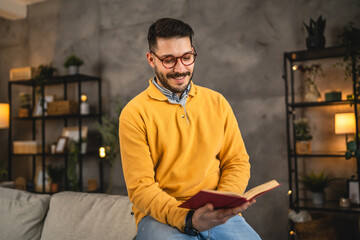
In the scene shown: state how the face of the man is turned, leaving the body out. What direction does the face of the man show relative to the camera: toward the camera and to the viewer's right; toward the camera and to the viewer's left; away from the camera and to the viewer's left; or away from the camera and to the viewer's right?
toward the camera and to the viewer's right

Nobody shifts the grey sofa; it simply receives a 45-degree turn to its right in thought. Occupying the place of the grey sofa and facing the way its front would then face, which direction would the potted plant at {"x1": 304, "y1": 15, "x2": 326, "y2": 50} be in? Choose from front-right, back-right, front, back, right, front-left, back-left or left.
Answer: back-left

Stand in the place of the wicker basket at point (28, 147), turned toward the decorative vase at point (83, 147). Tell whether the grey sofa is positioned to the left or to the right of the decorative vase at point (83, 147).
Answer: right

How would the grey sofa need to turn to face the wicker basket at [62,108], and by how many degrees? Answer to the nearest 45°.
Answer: approximately 180°

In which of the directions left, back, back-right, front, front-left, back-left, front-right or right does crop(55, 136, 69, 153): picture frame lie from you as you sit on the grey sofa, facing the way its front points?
back

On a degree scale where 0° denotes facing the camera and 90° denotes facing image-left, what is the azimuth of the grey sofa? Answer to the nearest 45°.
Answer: approximately 0°

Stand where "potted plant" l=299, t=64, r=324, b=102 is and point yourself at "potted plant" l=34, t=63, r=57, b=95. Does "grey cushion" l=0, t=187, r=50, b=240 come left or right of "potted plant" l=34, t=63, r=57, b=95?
left

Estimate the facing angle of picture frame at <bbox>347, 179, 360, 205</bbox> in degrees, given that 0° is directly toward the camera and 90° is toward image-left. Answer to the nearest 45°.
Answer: approximately 45°

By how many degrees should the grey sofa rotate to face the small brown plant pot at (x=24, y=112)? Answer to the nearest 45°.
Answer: approximately 180°

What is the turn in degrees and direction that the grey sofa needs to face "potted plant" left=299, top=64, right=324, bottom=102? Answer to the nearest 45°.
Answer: approximately 90° to its left
